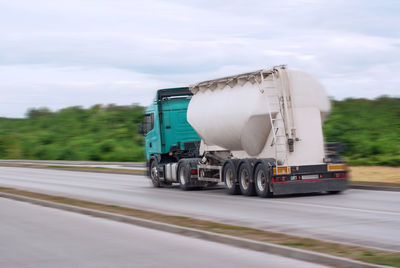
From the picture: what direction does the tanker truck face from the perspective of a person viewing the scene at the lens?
facing away from the viewer and to the left of the viewer
